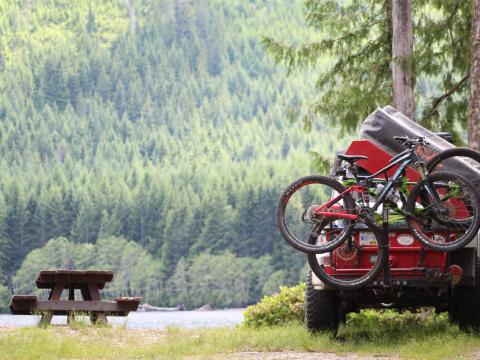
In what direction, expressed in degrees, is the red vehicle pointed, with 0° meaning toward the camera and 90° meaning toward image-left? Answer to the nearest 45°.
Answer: approximately 180°

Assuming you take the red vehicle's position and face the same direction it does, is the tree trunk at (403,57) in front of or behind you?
in front

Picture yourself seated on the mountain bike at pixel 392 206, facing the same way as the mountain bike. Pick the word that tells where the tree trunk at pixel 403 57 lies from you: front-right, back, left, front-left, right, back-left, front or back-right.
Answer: left

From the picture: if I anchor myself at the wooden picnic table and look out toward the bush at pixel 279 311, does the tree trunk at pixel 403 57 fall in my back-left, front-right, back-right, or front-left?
front-left

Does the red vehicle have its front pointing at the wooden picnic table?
no

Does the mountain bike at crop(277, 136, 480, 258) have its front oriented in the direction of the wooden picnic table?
no

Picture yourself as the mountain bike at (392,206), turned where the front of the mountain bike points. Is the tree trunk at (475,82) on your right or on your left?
on your left

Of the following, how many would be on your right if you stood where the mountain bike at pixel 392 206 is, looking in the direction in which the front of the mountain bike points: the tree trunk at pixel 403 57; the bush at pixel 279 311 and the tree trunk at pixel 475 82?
0

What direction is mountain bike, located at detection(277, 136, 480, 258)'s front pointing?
to the viewer's right
